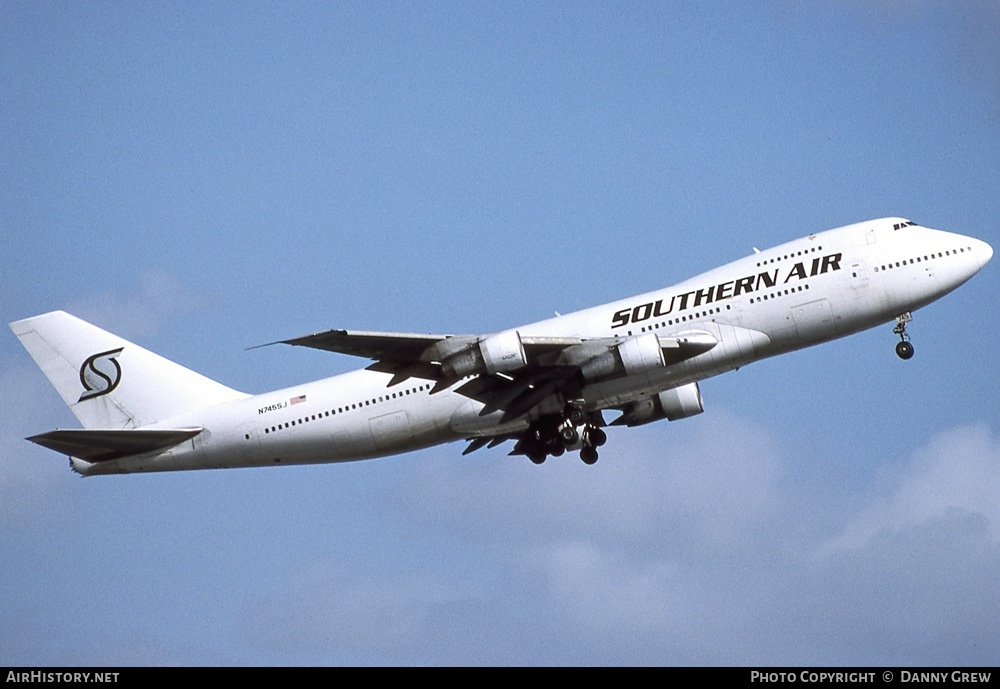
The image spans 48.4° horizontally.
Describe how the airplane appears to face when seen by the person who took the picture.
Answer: facing to the right of the viewer
